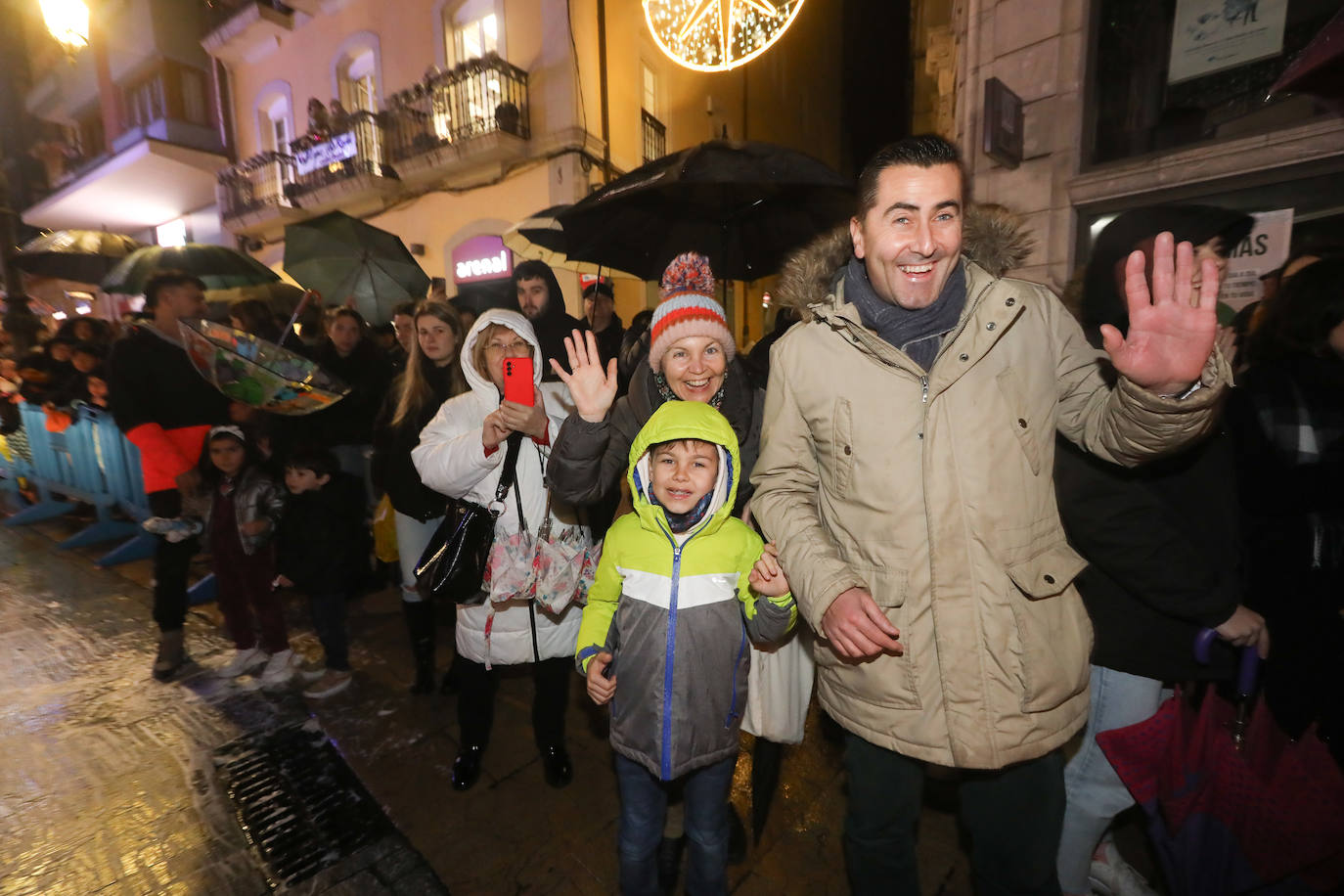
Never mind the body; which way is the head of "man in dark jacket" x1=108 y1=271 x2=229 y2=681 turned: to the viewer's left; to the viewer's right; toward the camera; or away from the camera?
to the viewer's right

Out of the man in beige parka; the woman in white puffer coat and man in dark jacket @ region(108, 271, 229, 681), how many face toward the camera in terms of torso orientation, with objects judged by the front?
2

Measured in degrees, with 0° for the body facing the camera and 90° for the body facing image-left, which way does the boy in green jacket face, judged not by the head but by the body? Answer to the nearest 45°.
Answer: approximately 0°

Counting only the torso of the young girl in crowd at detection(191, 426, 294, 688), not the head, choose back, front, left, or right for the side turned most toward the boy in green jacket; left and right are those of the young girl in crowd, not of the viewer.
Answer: left

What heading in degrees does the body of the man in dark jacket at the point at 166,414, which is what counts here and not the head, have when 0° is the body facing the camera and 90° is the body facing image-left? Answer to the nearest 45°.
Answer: approximately 270°

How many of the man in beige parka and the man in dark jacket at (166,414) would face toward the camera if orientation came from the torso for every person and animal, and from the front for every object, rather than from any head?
1

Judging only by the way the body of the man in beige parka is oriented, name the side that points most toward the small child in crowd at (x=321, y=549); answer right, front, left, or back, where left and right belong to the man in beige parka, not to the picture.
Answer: right

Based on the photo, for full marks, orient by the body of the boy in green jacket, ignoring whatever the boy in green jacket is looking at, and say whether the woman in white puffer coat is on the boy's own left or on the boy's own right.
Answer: on the boy's own right

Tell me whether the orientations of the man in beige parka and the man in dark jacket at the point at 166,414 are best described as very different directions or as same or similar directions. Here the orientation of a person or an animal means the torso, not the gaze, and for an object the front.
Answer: very different directions

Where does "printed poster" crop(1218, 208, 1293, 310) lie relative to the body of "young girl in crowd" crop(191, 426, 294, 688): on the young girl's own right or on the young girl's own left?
on the young girl's own left

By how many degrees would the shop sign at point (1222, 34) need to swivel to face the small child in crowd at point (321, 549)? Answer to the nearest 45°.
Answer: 0° — it already faces them
